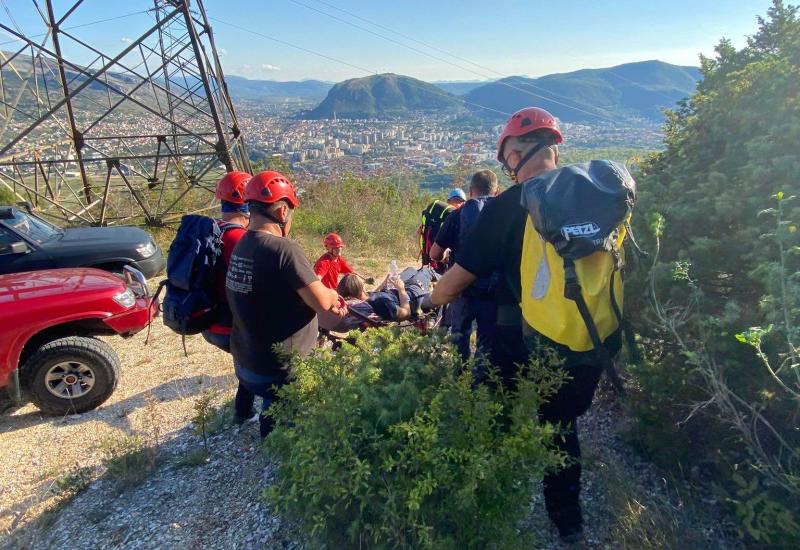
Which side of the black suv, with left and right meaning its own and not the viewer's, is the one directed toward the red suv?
right

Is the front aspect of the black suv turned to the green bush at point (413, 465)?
no

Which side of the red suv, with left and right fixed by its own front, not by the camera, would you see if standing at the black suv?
left

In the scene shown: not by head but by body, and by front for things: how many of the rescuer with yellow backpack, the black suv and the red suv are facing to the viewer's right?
2

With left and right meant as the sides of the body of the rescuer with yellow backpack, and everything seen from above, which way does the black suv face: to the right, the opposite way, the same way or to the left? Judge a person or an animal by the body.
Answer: to the right

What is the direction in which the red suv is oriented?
to the viewer's right

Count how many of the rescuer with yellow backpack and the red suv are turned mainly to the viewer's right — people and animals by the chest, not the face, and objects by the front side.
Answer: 1

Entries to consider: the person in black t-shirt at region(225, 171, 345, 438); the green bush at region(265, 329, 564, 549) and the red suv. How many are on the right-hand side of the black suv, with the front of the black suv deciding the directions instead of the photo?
3

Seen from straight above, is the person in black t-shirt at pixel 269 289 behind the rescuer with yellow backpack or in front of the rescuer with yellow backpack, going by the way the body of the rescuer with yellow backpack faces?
in front

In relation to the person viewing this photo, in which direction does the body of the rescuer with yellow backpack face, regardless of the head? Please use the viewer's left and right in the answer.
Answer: facing away from the viewer and to the left of the viewer

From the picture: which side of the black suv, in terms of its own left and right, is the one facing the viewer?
right

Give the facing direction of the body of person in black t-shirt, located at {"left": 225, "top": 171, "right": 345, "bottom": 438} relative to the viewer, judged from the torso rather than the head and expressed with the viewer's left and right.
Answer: facing away from the viewer and to the right of the viewer

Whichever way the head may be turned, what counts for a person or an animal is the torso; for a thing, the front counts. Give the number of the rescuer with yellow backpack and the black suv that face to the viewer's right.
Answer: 1
